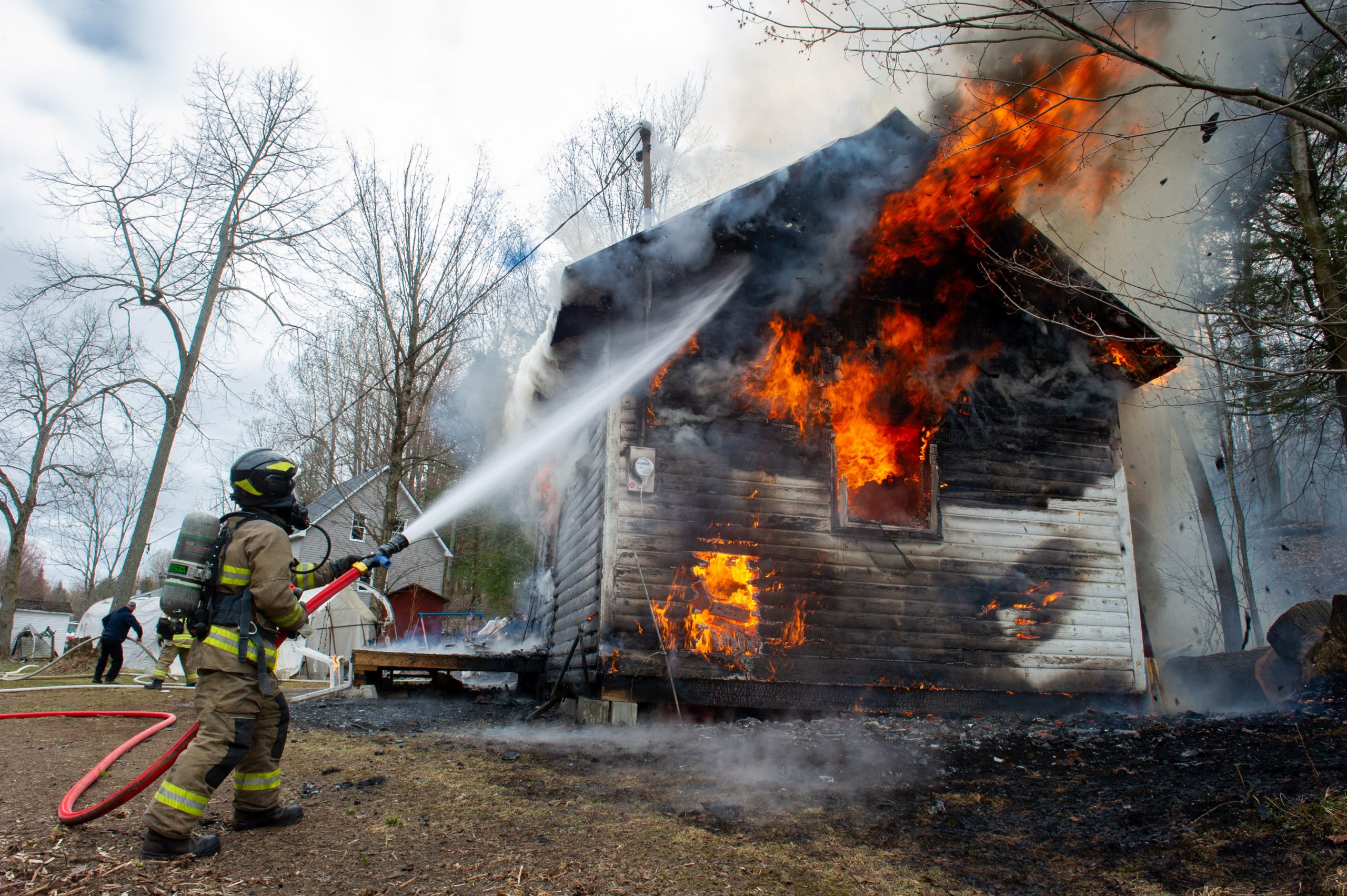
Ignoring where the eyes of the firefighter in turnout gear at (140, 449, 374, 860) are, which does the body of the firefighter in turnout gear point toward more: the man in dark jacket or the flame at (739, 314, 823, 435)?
the flame

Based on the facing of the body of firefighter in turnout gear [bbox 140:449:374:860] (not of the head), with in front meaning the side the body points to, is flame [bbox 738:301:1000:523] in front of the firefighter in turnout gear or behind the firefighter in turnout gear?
in front

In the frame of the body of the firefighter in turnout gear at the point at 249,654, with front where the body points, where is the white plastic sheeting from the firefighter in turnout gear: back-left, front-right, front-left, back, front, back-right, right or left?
left

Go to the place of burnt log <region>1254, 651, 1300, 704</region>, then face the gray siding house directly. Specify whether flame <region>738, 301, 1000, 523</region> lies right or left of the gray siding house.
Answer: left

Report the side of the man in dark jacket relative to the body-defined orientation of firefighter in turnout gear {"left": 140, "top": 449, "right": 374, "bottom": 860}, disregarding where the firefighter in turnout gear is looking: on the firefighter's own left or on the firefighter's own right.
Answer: on the firefighter's own left

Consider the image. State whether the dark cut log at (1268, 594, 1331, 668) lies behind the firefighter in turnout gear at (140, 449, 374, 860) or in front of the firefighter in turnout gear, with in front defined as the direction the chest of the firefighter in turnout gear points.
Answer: in front

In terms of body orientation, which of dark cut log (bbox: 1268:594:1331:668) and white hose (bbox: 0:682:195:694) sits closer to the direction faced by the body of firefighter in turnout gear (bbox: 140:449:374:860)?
the dark cut log

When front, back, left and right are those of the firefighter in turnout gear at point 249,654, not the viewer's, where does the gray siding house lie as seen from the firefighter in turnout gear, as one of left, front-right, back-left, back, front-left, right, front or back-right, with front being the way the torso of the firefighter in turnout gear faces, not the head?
left

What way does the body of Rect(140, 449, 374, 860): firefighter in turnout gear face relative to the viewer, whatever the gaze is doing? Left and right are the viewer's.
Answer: facing to the right of the viewer
